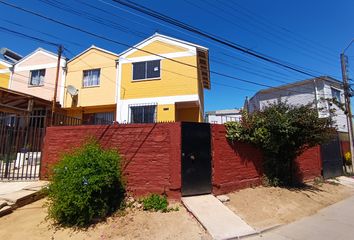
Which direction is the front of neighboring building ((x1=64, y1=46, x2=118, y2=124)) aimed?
toward the camera

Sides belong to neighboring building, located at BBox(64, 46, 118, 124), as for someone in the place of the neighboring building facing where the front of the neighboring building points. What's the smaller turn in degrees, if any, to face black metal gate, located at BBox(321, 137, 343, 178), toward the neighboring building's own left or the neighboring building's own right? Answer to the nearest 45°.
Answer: approximately 45° to the neighboring building's own left

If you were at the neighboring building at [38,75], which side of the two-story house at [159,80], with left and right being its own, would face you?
right

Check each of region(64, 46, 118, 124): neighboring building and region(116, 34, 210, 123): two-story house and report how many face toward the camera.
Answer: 2

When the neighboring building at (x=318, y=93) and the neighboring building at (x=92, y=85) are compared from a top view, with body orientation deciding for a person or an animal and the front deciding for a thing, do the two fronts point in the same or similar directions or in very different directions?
same or similar directions

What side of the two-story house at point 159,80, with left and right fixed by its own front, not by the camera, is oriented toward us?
front

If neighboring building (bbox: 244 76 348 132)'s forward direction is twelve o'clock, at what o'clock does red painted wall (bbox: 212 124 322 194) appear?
The red painted wall is roughly at 2 o'clock from the neighboring building.

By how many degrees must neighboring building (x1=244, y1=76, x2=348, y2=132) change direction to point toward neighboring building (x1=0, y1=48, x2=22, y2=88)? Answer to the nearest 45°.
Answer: approximately 90° to its right

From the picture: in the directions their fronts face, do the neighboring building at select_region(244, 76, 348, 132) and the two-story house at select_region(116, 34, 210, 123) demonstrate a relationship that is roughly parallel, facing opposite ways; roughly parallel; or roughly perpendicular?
roughly parallel

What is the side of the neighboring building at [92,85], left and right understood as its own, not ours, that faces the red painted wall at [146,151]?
front

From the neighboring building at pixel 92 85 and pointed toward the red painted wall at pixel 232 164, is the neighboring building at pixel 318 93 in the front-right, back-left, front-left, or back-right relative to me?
front-left

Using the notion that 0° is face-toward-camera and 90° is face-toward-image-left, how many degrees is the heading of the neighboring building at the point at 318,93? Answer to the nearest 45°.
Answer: approximately 315°

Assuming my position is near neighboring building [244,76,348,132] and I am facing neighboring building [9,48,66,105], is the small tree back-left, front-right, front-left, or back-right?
front-left
